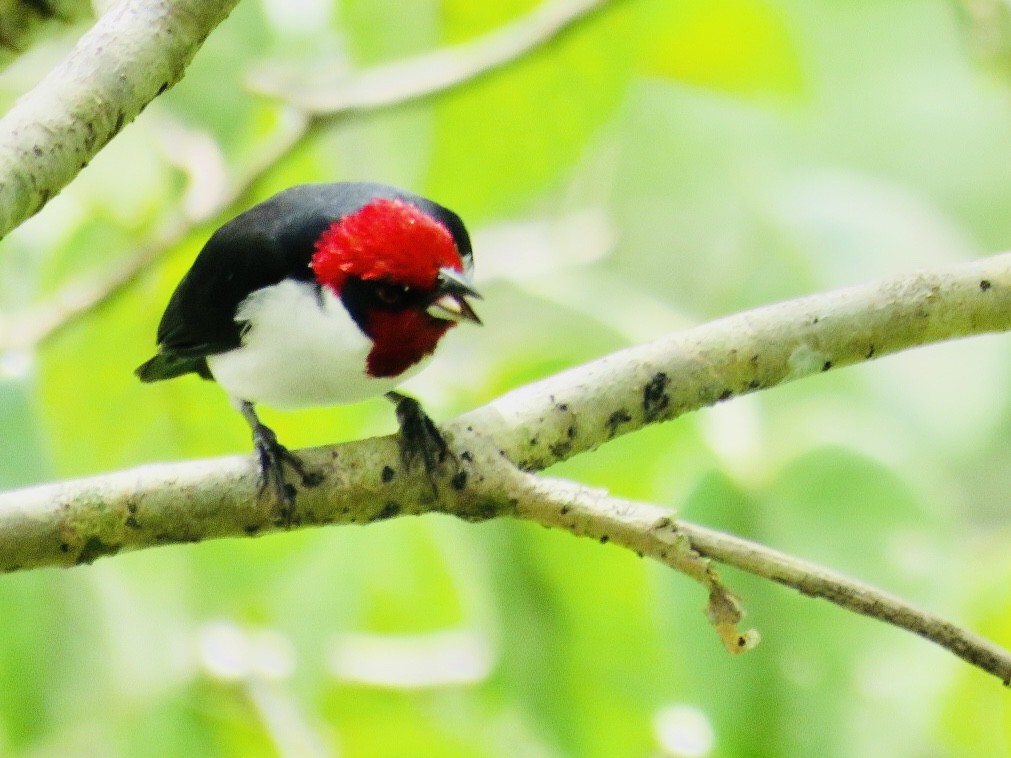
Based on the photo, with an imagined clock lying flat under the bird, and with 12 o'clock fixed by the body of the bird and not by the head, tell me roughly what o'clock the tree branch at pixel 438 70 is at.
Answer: The tree branch is roughly at 8 o'clock from the bird.

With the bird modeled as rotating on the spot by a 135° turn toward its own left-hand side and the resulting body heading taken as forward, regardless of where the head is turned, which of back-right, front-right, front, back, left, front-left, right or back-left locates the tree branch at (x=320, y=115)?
front
